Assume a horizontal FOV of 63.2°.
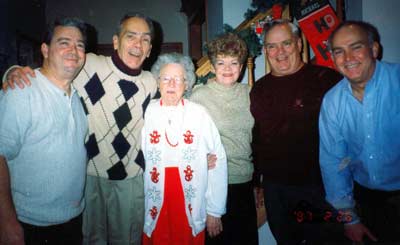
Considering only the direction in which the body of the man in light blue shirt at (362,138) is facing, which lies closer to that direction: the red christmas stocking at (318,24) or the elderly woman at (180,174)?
the elderly woman

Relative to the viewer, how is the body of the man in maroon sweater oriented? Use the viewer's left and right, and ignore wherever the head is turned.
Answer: facing the viewer

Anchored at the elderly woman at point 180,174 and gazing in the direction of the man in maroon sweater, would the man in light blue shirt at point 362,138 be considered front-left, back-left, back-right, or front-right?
front-right

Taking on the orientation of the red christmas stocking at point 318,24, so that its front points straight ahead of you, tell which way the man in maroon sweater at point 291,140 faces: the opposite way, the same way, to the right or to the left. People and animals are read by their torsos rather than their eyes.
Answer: the same way

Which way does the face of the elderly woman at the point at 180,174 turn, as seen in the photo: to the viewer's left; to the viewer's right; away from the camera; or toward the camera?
toward the camera

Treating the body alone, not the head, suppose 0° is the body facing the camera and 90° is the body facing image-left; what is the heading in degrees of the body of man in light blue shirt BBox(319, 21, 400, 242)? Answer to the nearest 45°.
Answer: approximately 45°

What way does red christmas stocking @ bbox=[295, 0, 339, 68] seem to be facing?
toward the camera

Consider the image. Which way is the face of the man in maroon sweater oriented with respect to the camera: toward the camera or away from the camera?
toward the camera

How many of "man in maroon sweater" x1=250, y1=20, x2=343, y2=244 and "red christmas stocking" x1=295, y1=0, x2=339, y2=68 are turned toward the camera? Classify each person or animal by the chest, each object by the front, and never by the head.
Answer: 2

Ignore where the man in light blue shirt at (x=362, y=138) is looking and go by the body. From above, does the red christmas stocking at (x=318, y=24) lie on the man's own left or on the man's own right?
on the man's own right
